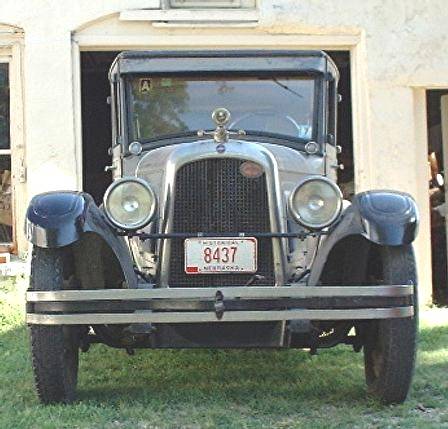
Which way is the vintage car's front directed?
toward the camera
